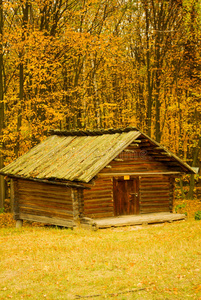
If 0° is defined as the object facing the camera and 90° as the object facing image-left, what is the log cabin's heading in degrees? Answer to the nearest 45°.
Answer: approximately 315°
